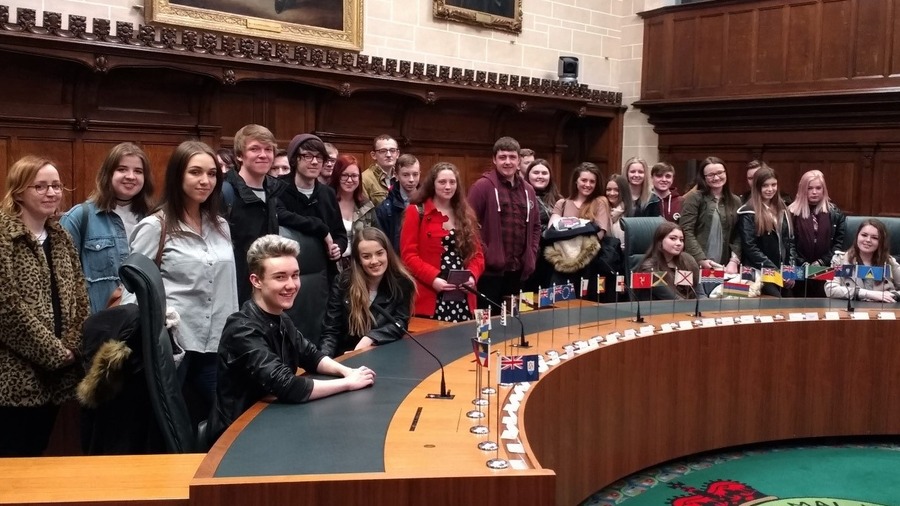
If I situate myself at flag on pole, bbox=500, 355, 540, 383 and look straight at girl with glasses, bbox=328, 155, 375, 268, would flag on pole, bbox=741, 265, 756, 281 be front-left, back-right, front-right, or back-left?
front-right

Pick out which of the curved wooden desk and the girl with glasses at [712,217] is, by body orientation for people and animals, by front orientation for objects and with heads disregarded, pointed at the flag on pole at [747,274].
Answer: the girl with glasses

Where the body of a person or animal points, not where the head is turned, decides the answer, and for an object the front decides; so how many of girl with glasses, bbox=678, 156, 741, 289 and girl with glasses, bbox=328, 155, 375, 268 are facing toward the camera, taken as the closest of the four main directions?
2

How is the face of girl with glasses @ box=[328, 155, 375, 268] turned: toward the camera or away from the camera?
toward the camera

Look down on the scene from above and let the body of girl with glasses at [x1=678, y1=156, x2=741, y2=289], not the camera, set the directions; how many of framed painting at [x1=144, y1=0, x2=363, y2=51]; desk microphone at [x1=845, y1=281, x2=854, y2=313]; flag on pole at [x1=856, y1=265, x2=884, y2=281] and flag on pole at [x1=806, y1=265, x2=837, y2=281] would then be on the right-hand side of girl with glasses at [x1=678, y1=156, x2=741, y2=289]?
1

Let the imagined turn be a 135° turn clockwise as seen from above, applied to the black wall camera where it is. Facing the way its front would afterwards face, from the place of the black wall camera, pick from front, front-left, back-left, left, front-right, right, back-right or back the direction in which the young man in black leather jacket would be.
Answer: left

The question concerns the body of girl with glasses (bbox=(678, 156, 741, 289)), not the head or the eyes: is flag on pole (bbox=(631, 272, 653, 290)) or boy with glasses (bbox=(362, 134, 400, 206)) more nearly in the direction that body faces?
the flag on pole

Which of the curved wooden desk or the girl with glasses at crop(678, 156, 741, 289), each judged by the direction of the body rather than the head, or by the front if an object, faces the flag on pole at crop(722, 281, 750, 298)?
the girl with glasses

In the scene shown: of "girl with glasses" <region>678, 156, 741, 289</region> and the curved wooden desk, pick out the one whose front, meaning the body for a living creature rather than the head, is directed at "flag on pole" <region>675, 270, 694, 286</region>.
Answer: the girl with glasses

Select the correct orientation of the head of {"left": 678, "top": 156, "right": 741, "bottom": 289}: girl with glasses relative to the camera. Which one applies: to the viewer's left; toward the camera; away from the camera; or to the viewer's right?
toward the camera

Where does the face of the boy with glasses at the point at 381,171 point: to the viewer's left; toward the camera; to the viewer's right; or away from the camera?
toward the camera

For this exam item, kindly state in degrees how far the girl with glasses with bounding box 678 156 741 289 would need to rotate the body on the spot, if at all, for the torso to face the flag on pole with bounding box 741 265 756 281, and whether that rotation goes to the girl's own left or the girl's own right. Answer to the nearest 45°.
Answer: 0° — they already face it

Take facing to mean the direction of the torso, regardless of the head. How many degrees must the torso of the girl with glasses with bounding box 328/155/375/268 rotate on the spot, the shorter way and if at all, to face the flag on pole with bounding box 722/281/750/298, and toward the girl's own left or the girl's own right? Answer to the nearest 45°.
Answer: approximately 90° to the girl's own left

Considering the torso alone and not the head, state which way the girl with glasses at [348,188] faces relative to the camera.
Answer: toward the camera

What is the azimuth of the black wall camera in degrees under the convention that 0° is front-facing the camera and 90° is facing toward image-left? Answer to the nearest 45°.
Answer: approximately 315°
